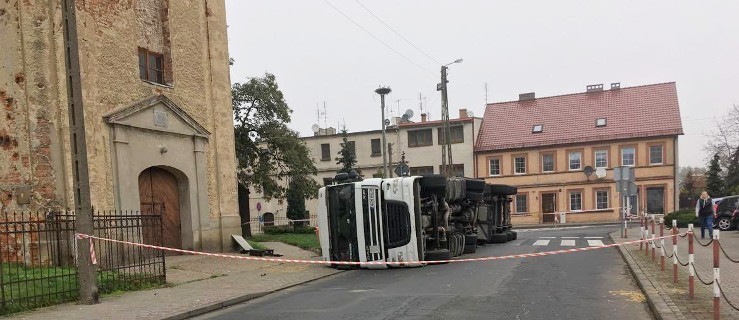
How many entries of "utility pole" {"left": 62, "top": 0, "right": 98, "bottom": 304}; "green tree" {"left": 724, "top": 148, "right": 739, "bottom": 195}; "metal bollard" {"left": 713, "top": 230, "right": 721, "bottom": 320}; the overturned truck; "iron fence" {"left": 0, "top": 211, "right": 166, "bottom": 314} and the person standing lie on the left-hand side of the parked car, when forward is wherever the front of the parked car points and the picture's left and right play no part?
1
